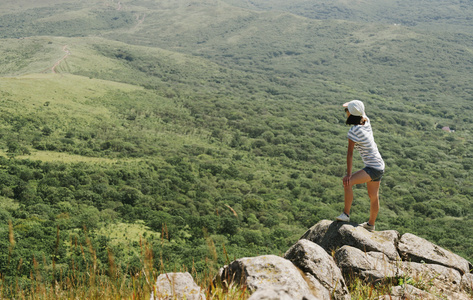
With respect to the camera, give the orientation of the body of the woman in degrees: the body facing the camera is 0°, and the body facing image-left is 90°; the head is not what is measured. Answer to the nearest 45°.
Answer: approximately 135°

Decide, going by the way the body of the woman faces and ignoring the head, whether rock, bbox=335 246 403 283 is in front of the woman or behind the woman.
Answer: behind

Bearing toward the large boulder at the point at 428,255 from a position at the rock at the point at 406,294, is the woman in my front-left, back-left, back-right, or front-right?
front-left

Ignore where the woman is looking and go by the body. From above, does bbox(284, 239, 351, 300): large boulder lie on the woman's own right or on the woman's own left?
on the woman's own left

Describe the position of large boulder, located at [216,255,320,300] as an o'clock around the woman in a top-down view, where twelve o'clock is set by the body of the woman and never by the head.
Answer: The large boulder is roughly at 8 o'clock from the woman.

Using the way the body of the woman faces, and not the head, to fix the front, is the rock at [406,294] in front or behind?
behind
